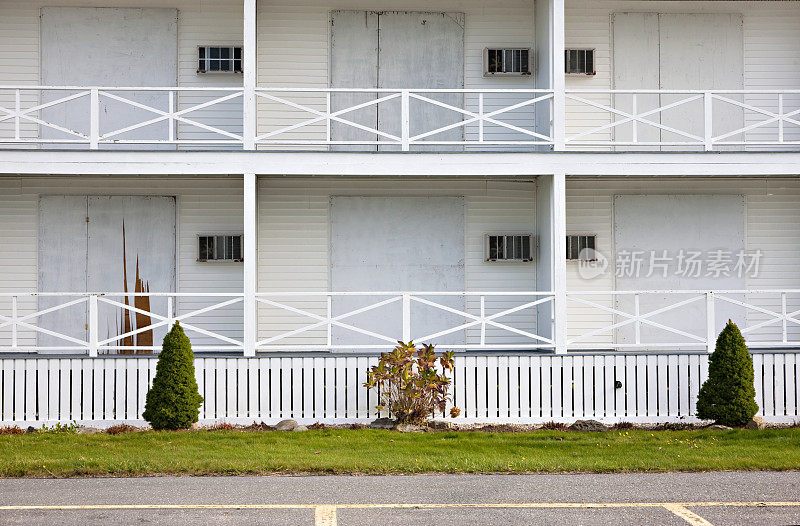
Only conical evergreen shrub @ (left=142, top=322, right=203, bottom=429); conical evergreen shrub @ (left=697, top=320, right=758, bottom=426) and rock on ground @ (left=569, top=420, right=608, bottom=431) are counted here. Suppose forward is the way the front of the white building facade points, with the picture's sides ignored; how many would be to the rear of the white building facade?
0

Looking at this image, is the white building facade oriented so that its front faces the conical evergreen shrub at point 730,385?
no

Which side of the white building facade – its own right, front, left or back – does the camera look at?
front

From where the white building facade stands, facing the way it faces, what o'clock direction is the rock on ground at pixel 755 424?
The rock on ground is roughly at 10 o'clock from the white building facade.

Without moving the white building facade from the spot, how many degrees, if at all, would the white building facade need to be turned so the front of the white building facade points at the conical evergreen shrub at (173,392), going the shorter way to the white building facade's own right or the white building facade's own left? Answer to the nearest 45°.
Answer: approximately 45° to the white building facade's own right

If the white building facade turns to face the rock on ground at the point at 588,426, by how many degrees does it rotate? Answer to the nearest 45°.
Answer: approximately 45° to its left
